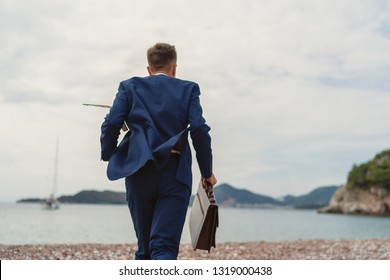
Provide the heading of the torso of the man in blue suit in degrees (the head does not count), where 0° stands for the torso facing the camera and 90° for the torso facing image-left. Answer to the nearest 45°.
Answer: approximately 180°

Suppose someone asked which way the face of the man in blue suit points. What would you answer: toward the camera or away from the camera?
away from the camera
